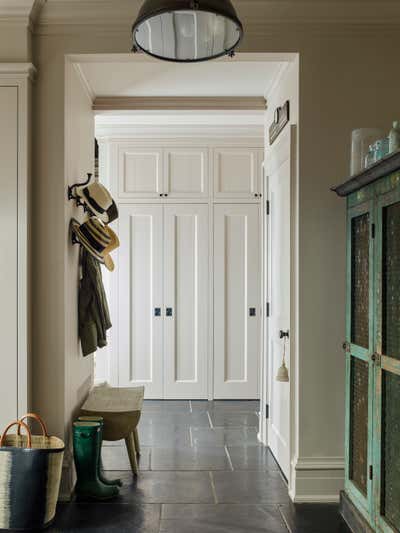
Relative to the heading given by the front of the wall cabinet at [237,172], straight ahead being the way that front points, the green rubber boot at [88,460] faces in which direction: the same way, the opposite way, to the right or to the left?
to the left

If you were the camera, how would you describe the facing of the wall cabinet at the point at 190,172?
facing the viewer

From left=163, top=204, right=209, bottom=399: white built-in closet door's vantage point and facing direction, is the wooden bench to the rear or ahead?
ahead

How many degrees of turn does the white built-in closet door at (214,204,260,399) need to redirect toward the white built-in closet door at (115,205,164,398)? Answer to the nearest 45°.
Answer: approximately 90° to its right

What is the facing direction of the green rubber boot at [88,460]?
to the viewer's right

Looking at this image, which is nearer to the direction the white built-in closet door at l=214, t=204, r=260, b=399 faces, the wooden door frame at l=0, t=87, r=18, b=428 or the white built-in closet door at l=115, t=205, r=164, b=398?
the wooden door frame

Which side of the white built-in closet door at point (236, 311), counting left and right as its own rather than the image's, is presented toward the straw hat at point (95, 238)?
front

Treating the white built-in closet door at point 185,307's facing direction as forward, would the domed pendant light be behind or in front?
in front

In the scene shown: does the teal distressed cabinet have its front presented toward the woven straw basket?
yes

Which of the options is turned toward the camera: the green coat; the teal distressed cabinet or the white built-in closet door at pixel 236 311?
the white built-in closet door

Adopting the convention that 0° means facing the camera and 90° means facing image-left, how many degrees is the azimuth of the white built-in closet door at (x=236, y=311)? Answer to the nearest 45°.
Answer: approximately 0°

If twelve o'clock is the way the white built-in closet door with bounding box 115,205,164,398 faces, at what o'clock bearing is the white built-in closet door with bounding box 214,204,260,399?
the white built-in closet door with bounding box 214,204,260,399 is roughly at 9 o'clock from the white built-in closet door with bounding box 115,205,164,398.

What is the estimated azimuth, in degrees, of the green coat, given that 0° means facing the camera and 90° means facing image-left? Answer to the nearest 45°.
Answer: approximately 270°

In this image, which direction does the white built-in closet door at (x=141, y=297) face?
toward the camera

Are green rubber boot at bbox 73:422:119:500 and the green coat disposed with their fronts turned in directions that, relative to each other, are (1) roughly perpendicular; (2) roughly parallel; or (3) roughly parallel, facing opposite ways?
roughly parallel

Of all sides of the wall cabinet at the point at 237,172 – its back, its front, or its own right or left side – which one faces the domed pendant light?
front
